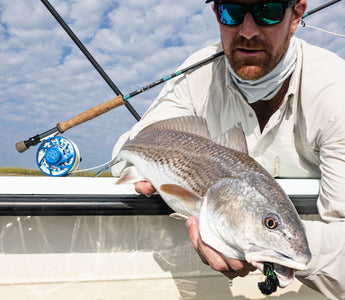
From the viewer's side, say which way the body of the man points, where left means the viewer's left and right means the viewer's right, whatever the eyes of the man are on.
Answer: facing the viewer

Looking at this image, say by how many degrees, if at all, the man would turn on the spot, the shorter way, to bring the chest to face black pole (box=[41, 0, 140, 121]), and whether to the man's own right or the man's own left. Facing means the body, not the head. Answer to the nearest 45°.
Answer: approximately 135° to the man's own right

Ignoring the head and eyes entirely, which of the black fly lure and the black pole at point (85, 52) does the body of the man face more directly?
the black fly lure
